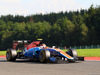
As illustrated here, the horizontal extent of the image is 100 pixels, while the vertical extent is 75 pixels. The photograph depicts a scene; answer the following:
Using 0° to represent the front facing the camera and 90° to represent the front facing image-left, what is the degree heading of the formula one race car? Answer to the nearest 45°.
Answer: approximately 315°
